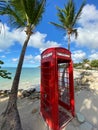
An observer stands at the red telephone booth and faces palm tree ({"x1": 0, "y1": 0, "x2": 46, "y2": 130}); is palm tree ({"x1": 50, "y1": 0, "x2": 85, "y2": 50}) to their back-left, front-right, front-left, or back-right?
back-right

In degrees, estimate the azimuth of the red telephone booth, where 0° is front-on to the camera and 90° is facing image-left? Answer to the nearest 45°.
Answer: approximately 315°

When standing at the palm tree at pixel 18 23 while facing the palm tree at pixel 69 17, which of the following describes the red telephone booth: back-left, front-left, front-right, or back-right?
front-right

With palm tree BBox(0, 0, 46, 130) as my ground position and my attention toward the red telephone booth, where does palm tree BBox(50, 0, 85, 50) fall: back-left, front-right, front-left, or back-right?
front-left
